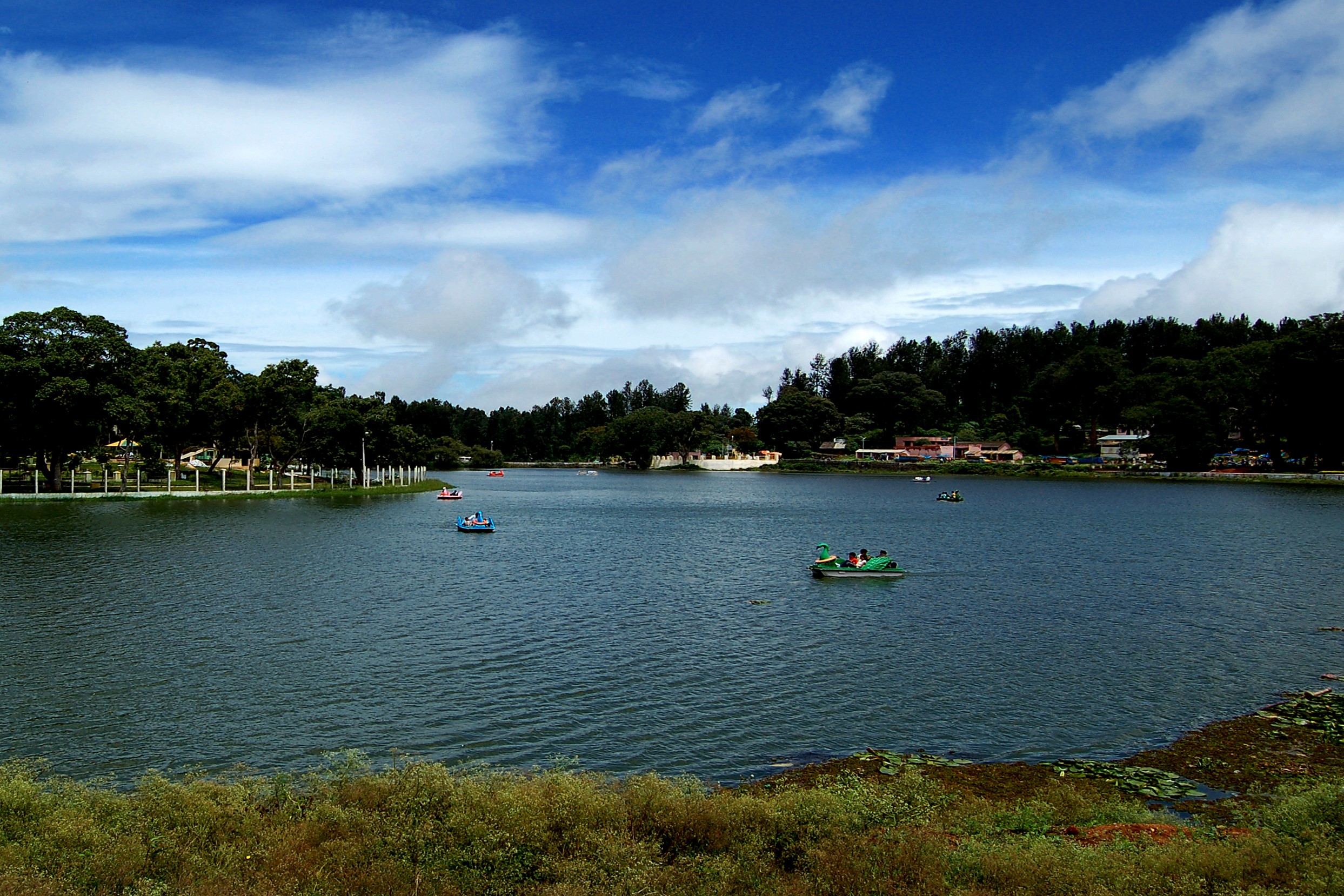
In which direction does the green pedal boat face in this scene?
to the viewer's left
